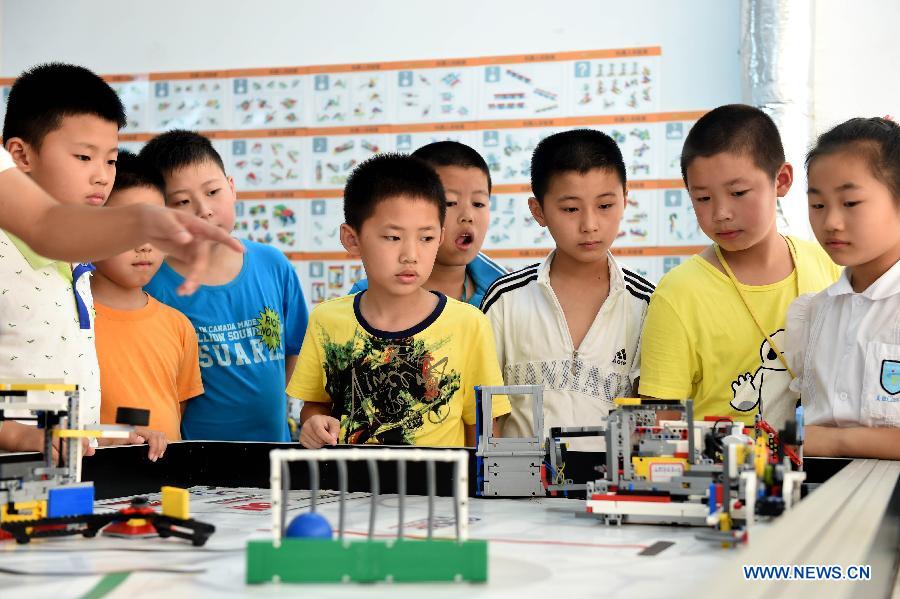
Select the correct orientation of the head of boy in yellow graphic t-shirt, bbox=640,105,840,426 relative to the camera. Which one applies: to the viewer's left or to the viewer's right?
to the viewer's left

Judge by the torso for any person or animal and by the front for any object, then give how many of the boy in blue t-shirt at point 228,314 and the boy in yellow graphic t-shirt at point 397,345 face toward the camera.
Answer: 2

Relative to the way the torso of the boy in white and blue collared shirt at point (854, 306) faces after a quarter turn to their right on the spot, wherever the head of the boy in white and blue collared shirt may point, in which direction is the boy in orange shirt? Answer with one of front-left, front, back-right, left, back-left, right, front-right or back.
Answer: front-left

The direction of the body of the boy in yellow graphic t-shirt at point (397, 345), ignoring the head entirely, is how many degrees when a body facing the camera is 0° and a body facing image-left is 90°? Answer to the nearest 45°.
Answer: approximately 0°

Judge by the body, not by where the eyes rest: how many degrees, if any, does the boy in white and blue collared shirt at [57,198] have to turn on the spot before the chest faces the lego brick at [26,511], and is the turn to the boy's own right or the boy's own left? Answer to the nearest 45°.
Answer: approximately 45° to the boy's own right

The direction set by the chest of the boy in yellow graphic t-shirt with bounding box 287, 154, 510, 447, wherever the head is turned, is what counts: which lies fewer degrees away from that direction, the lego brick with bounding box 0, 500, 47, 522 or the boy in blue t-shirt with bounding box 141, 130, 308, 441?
the lego brick

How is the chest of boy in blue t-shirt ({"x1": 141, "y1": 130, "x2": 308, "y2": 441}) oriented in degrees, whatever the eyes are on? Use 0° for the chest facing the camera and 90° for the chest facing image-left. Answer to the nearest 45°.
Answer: approximately 0°

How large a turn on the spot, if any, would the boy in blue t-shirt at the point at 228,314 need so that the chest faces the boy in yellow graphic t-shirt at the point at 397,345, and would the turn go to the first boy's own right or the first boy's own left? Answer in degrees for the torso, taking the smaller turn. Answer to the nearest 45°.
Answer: approximately 45° to the first boy's own left

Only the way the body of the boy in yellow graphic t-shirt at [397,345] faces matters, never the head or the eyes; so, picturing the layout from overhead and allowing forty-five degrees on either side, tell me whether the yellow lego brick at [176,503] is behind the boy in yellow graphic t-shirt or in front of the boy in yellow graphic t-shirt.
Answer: in front

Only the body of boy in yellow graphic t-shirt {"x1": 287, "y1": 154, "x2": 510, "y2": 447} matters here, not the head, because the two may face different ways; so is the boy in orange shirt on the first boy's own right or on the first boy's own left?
on the first boy's own right

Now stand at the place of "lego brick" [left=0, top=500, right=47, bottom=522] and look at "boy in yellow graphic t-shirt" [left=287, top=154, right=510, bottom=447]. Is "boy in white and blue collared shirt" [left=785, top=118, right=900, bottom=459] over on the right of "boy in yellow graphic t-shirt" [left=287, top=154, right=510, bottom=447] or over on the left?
right

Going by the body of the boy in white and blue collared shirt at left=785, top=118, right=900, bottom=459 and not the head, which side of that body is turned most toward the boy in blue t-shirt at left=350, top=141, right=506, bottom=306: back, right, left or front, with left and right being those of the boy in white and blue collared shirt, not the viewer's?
right
